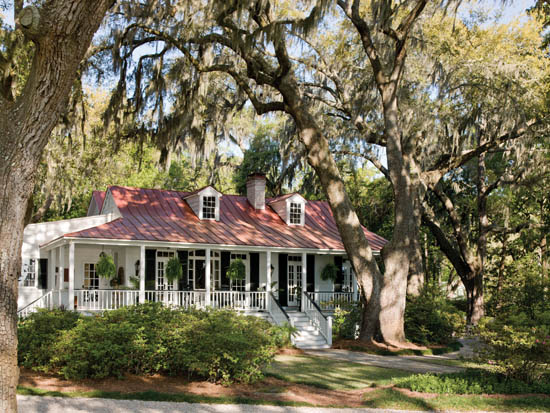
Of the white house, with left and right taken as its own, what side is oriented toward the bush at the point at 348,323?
front

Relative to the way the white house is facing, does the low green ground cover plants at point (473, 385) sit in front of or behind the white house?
in front

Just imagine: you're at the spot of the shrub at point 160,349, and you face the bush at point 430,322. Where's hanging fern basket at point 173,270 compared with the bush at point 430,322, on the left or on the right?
left

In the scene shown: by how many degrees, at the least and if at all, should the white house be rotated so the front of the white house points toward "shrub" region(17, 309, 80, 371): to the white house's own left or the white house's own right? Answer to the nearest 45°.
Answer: approximately 45° to the white house's own right

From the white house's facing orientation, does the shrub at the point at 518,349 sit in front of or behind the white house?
in front

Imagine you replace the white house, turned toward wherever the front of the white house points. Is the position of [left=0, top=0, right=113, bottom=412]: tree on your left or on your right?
on your right

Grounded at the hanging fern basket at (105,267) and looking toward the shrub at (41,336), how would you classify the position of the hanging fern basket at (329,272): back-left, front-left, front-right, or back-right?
back-left

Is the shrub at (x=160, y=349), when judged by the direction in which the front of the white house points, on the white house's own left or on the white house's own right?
on the white house's own right

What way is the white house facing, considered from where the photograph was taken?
facing the viewer and to the right of the viewer
